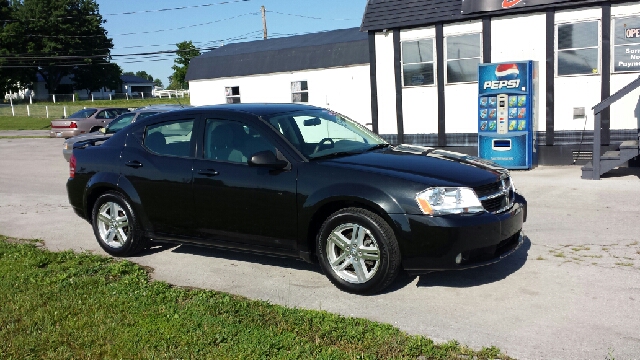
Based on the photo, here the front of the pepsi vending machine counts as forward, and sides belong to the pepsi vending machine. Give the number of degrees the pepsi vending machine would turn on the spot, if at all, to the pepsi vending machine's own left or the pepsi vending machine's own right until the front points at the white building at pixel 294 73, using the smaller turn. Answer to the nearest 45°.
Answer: approximately 135° to the pepsi vending machine's own right

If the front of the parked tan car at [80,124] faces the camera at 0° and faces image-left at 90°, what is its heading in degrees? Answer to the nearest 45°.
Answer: approximately 225°

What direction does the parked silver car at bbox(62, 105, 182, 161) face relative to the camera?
to the viewer's left

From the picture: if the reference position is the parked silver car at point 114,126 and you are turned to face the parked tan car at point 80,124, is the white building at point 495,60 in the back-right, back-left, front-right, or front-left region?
back-right

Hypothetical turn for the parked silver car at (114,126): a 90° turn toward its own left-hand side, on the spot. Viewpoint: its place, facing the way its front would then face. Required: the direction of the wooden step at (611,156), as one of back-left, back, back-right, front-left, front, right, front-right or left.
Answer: front-left

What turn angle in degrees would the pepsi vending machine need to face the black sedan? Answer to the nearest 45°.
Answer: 0° — it already faces it

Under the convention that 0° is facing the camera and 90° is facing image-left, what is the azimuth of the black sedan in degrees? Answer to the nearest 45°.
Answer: approximately 315°
